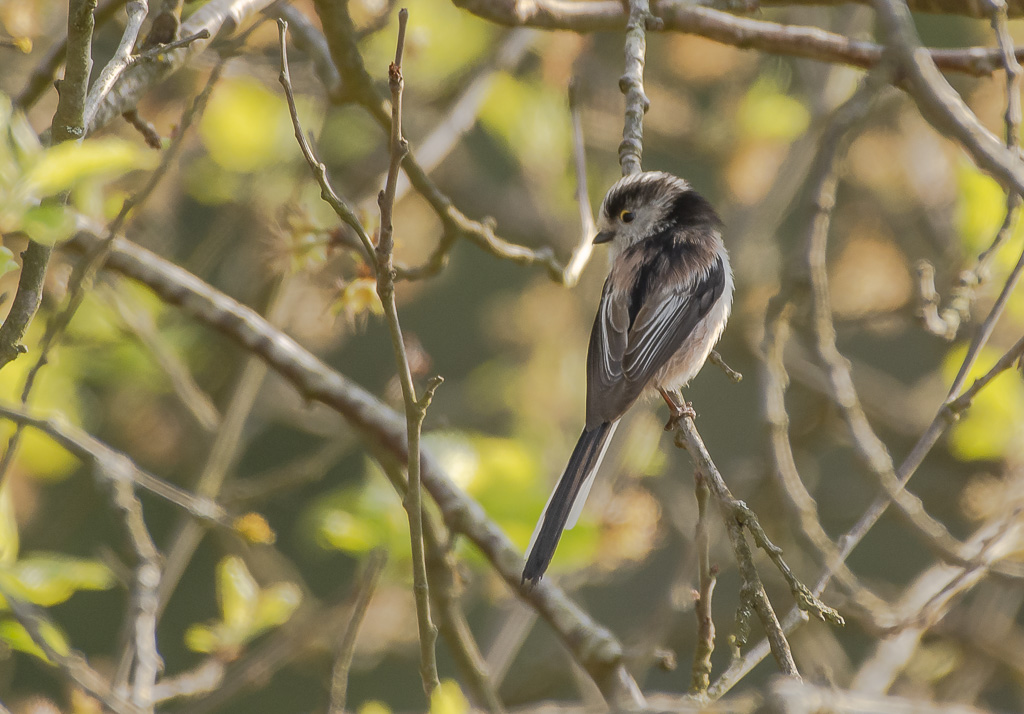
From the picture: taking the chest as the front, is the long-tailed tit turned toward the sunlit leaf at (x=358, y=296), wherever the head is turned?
no

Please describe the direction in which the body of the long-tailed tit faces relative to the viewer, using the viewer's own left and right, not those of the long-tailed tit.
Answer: facing away from the viewer and to the right of the viewer

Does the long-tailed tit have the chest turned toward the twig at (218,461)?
no

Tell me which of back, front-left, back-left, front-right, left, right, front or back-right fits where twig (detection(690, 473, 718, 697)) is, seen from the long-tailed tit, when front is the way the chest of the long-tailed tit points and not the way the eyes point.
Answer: back-right

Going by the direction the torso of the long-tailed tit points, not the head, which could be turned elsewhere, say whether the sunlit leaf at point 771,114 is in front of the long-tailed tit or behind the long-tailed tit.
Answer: in front

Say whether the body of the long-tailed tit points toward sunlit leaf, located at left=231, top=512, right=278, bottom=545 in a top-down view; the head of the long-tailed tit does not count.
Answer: no
